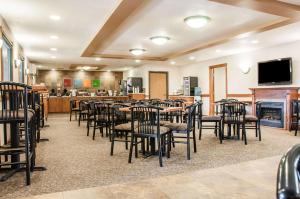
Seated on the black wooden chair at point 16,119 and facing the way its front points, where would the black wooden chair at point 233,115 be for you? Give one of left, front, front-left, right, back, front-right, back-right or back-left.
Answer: right

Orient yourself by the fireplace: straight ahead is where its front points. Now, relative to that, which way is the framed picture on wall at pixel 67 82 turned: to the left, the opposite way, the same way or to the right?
to the left

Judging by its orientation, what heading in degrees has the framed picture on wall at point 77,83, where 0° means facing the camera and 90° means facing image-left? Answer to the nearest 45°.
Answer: approximately 0°

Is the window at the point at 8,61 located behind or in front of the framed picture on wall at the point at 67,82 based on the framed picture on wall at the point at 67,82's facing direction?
in front

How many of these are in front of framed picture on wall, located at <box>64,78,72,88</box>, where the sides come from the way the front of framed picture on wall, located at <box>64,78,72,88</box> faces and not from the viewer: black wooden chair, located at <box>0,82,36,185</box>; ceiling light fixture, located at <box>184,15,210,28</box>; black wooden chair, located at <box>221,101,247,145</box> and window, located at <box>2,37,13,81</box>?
4

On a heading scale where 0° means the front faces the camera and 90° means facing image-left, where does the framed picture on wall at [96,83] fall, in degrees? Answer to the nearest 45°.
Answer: approximately 0°

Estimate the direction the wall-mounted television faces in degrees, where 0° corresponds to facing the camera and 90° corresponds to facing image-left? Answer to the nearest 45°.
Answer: approximately 45°

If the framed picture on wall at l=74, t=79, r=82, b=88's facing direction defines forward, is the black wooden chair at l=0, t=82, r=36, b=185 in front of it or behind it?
in front

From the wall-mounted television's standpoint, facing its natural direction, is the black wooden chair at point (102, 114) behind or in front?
in front

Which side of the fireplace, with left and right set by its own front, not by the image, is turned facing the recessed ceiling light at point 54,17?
front

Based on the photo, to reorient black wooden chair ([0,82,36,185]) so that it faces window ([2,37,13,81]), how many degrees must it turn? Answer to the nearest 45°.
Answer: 0° — it already faces it

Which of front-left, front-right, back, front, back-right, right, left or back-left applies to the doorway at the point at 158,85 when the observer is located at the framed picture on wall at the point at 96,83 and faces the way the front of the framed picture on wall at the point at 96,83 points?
front-left
